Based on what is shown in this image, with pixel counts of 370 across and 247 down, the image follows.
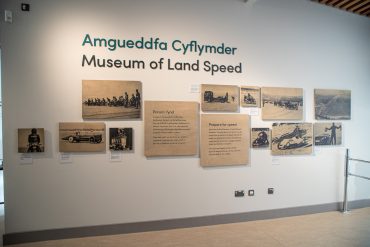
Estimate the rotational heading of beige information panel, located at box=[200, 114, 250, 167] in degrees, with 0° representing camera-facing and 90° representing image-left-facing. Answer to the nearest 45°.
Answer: approximately 0°

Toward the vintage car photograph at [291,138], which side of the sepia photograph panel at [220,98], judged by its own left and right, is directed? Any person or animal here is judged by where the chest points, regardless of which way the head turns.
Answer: left

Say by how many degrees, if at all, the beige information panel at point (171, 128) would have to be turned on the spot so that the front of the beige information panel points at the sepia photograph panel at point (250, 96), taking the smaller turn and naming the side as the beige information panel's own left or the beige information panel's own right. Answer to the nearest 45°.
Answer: approximately 90° to the beige information panel's own left

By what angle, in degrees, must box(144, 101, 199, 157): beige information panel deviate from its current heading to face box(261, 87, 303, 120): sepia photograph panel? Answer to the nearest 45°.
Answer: approximately 90° to its left

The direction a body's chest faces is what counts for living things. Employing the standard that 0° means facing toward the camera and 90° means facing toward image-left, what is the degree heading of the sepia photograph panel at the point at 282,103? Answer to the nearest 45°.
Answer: approximately 0°

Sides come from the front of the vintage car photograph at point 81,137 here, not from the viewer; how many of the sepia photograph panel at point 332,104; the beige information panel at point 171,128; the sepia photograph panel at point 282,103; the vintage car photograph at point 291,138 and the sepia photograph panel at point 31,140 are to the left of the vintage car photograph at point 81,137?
4
